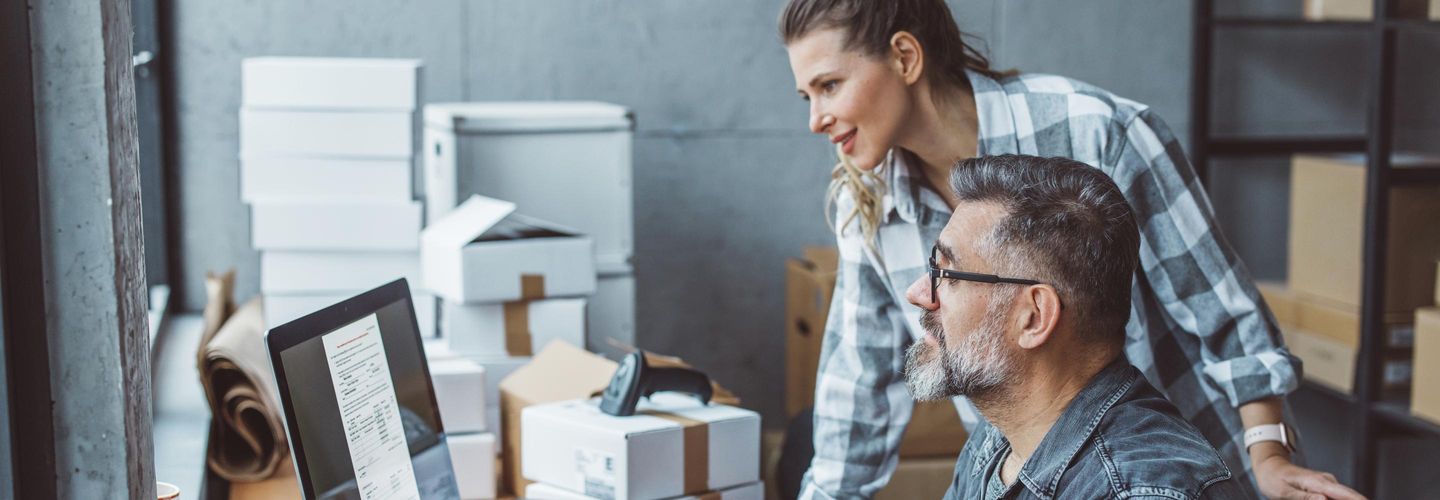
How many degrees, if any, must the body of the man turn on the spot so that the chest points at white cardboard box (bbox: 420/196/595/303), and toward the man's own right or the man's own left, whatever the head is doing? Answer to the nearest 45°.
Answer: approximately 45° to the man's own right

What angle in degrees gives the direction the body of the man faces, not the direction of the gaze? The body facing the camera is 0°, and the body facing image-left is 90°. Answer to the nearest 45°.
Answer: approximately 90°

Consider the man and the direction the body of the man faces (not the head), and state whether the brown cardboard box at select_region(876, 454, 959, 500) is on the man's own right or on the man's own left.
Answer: on the man's own right

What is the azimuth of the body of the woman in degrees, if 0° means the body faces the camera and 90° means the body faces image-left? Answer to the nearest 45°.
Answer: approximately 45°
